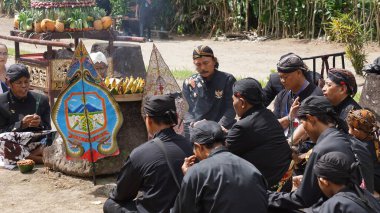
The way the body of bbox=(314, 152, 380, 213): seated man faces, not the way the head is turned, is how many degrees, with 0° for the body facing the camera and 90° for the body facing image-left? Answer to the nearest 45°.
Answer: approximately 135°

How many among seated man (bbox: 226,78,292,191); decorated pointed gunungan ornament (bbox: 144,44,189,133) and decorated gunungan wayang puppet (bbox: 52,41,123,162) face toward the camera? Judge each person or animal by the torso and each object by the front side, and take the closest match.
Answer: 2

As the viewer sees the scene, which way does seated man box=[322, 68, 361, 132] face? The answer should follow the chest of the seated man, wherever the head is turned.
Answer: to the viewer's left

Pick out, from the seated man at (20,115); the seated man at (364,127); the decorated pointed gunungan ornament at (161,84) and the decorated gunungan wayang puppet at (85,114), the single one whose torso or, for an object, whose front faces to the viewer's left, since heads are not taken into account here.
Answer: the seated man at (364,127)

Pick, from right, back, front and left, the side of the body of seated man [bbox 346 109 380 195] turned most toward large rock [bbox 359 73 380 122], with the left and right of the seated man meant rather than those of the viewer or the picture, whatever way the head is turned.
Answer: right

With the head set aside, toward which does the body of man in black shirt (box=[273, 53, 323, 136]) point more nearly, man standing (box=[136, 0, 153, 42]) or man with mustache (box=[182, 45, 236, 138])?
the man with mustache

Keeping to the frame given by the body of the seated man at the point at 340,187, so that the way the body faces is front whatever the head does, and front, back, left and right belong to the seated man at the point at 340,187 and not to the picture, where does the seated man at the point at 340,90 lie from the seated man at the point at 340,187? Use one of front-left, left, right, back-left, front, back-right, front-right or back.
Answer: front-right

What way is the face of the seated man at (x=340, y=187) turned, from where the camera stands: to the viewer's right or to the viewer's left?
to the viewer's left

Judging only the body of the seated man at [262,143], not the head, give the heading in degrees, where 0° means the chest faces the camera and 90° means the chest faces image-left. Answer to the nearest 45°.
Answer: approximately 135°
